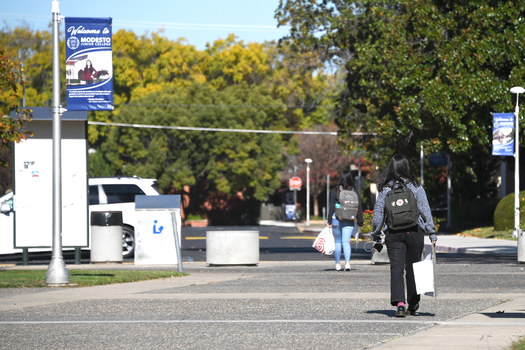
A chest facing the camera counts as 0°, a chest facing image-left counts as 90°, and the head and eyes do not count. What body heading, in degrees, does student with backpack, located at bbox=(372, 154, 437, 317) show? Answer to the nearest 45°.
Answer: approximately 180°

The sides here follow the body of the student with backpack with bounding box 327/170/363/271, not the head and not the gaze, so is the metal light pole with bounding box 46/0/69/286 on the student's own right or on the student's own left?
on the student's own left

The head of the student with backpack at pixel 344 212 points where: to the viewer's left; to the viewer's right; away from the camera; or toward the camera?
away from the camera

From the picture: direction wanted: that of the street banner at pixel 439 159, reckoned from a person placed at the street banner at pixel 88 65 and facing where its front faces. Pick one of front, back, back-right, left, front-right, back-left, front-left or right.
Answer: back-left

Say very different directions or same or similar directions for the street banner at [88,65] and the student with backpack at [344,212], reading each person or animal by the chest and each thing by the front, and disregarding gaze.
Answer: very different directions

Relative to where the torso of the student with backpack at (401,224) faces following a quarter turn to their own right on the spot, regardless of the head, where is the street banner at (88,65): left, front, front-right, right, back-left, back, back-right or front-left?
back-left

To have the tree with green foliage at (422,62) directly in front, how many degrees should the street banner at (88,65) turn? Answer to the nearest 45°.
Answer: approximately 135° to its left

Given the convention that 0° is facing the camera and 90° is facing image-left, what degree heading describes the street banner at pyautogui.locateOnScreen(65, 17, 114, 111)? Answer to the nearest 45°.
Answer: approximately 0°

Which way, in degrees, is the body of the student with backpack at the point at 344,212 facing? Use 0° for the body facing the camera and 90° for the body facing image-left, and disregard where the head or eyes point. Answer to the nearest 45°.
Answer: approximately 180°

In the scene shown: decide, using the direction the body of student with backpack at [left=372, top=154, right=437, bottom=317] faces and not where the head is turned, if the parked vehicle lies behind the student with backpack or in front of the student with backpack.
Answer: in front

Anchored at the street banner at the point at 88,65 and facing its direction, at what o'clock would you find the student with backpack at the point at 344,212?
The student with backpack is roughly at 9 o'clock from the street banner.
